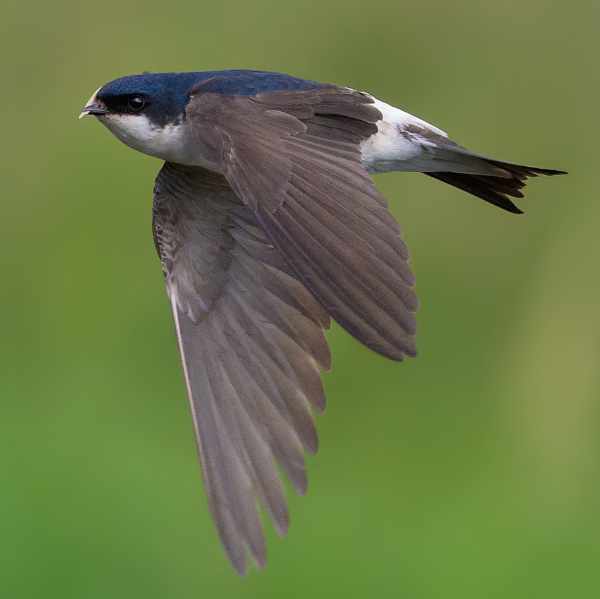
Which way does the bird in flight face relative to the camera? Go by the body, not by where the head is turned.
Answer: to the viewer's left
